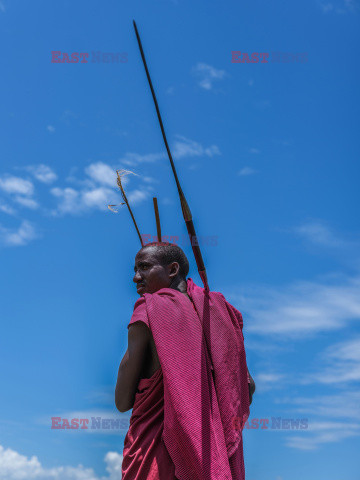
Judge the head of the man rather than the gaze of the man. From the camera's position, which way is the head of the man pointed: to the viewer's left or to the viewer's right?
to the viewer's left

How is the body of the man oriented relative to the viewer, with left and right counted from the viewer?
facing away from the viewer and to the left of the viewer
